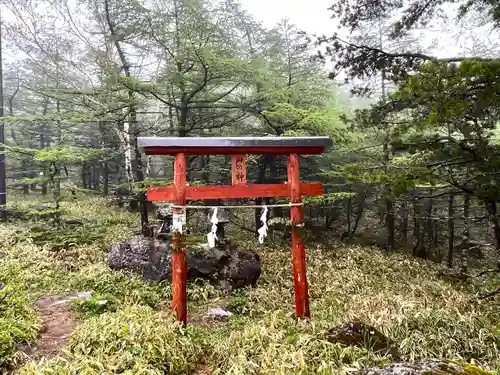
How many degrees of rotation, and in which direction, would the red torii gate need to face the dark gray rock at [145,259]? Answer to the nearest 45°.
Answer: approximately 135° to its right

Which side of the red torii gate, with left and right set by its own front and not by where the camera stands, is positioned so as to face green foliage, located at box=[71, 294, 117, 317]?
right

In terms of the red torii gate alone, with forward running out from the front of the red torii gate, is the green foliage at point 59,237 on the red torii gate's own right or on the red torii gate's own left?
on the red torii gate's own right

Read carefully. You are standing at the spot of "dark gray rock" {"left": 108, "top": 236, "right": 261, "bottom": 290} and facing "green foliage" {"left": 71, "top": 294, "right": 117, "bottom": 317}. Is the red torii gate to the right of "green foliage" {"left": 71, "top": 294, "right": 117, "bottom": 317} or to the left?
left

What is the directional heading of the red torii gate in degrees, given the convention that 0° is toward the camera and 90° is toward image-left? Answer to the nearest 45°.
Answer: approximately 0°

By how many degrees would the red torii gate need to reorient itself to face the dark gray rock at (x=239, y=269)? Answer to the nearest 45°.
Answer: approximately 180°

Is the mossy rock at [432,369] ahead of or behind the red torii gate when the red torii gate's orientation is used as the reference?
ahead

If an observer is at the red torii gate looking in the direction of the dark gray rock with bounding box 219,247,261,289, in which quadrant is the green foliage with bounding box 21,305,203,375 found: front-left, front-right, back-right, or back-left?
back-left

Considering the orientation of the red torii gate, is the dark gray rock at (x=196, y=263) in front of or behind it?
behind
